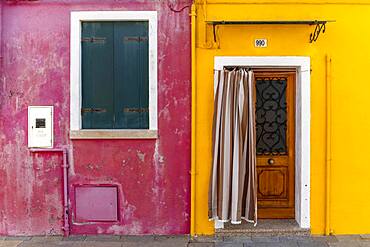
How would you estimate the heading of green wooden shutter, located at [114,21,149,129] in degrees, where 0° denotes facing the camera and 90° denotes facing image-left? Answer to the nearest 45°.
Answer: approximately 0°

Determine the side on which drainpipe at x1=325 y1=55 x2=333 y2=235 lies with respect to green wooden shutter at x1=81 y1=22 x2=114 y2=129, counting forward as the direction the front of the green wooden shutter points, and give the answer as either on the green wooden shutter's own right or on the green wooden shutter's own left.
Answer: on the green wooden shutter's own left

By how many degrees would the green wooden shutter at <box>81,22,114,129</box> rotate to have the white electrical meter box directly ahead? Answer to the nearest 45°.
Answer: approximately 90° to its right

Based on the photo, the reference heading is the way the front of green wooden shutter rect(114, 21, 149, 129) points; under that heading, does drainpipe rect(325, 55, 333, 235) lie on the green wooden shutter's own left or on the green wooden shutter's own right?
on the green wooden shutter's own left

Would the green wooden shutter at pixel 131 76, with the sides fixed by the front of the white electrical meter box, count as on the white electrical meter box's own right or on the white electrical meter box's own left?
on the white electrical meter box's own left

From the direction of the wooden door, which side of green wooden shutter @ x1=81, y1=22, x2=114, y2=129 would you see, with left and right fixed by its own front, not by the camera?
left

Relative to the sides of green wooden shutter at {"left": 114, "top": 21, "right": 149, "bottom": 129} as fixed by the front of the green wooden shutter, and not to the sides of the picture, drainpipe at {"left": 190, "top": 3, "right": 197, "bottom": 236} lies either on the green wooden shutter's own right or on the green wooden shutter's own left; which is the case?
on the green wooden shutter's own left

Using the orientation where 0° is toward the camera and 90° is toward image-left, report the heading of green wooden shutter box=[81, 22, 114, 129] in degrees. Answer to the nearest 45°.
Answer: approximately 0°

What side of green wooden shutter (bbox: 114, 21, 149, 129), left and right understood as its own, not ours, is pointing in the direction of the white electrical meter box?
right

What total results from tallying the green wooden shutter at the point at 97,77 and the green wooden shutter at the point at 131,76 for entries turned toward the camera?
2
